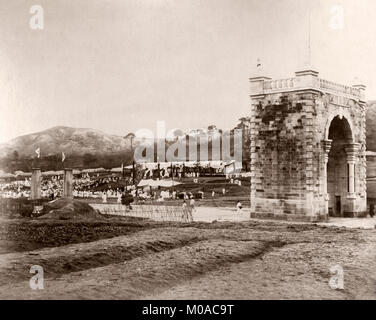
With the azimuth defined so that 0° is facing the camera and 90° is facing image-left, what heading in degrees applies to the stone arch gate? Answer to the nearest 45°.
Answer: approximately 315°

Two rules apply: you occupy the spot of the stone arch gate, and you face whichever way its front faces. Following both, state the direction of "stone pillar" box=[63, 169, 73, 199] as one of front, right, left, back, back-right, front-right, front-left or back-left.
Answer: back-right

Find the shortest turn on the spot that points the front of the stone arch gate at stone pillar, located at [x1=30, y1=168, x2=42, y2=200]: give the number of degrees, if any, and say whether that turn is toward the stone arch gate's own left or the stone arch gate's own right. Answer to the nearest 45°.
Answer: approximately 135° to the stone arch gate's own right
